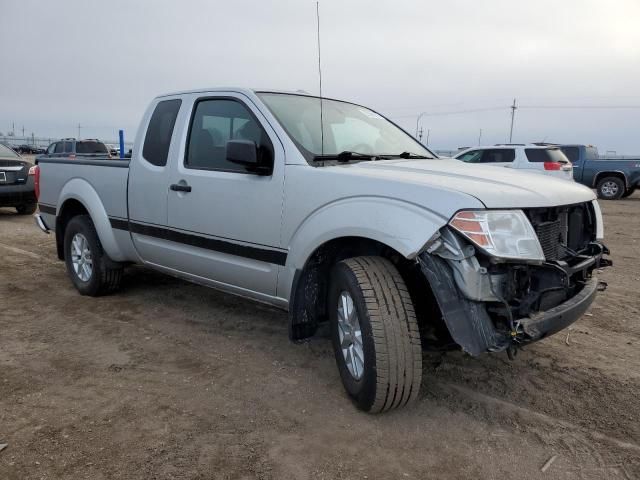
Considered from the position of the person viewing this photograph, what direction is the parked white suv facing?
facing away from the viewer and to the left of the viewer

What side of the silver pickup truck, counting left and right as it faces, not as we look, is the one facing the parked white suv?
left

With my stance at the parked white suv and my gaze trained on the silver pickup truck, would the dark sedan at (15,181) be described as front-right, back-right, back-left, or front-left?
front-right

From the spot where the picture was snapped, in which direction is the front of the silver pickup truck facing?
facing the viewer and to the right of the viewer

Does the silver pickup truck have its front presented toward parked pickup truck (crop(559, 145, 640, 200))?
no

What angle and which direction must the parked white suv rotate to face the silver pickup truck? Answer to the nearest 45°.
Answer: approximately 135° to its left

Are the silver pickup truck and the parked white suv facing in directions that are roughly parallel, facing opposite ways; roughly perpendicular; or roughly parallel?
roughly parallel, facing opposite ways

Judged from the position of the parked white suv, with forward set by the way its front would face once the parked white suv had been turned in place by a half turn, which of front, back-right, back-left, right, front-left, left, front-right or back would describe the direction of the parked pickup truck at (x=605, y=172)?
left

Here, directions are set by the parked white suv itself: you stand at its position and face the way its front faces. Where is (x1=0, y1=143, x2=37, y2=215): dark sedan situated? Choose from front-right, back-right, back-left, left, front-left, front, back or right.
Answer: left

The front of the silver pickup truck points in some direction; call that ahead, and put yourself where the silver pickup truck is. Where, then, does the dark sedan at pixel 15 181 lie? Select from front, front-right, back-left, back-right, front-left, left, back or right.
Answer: back
